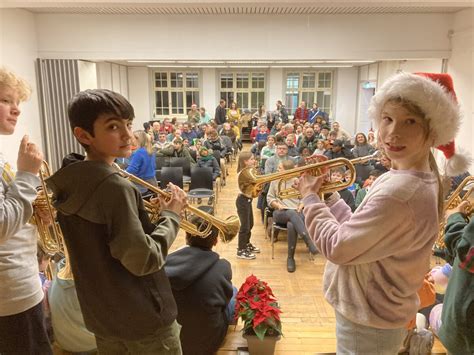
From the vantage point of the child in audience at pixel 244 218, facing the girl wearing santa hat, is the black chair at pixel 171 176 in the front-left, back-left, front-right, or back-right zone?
back-right

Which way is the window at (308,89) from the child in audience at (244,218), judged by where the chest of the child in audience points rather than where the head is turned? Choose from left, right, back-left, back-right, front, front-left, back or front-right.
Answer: left

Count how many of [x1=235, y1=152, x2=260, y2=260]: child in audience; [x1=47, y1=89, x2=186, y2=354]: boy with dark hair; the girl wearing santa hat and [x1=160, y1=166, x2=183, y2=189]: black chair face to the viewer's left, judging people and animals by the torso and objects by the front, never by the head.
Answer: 1

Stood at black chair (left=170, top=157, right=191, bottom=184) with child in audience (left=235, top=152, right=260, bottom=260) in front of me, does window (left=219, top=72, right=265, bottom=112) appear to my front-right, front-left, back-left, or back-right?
back-left

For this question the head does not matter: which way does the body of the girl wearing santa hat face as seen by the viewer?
to the viewer's left

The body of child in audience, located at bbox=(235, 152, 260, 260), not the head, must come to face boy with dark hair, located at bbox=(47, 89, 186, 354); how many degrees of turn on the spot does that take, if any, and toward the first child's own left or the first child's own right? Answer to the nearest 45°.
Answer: approximately 90° to the first child's own right

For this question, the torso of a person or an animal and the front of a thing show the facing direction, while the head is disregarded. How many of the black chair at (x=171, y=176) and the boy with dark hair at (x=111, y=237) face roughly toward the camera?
1

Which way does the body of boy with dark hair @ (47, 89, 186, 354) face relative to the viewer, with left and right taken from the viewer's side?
facing away from the viewer and to the right of the viewer

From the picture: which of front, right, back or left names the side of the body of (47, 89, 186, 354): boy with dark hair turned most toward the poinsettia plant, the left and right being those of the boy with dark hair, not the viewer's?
front

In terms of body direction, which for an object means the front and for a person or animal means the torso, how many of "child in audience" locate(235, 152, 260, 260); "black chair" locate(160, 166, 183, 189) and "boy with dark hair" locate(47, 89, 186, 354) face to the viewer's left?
0

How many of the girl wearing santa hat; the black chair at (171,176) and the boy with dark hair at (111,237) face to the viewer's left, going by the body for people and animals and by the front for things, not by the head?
1
